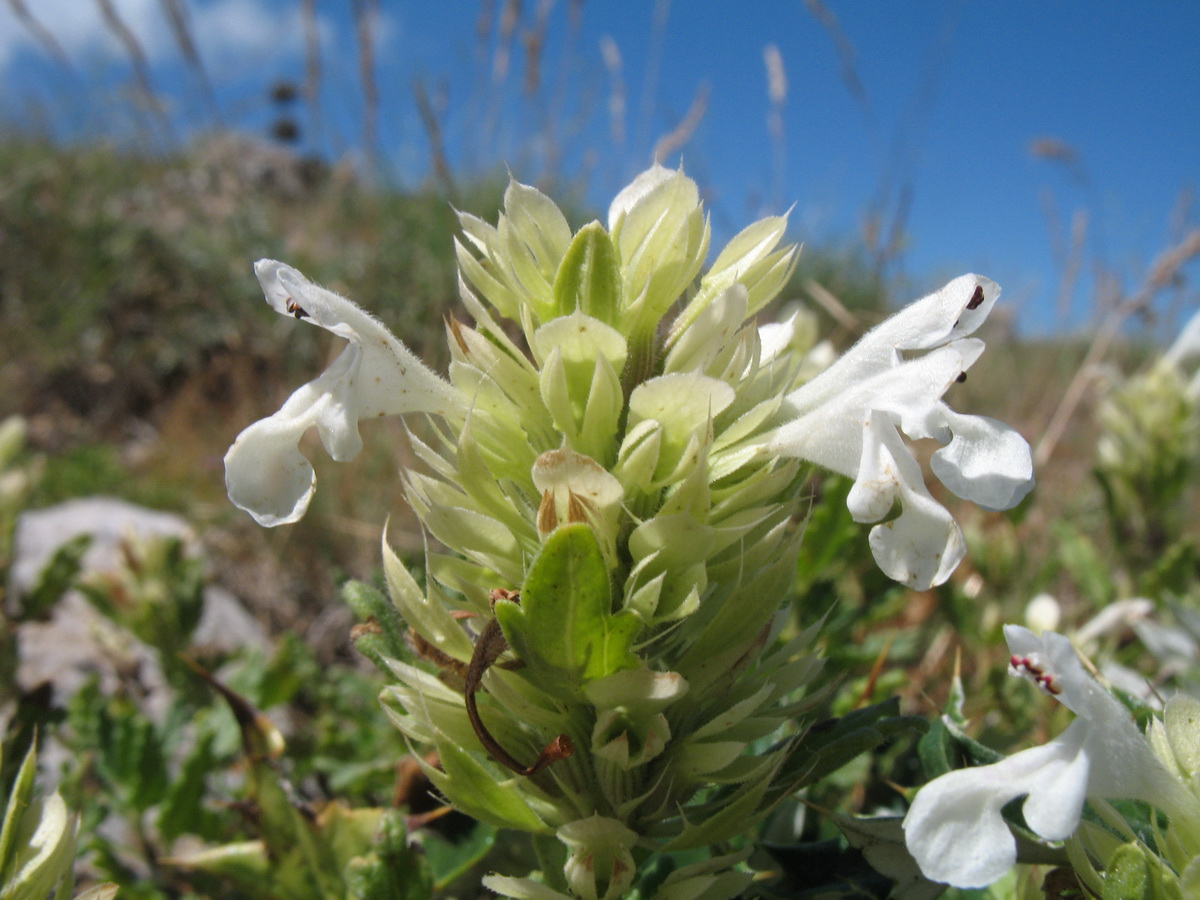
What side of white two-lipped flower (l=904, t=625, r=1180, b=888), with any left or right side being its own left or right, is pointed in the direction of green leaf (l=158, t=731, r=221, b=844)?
front

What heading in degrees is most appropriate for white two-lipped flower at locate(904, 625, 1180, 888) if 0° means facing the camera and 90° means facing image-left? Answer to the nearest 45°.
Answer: approximately 90°

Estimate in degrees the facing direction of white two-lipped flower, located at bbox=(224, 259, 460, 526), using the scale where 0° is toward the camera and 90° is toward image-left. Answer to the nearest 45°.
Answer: approximately 90°

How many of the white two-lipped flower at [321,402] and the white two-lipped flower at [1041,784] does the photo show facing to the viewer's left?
2

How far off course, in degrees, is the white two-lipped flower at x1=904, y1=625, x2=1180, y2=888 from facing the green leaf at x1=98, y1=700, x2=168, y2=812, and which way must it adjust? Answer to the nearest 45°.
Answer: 0° — it already faces it
